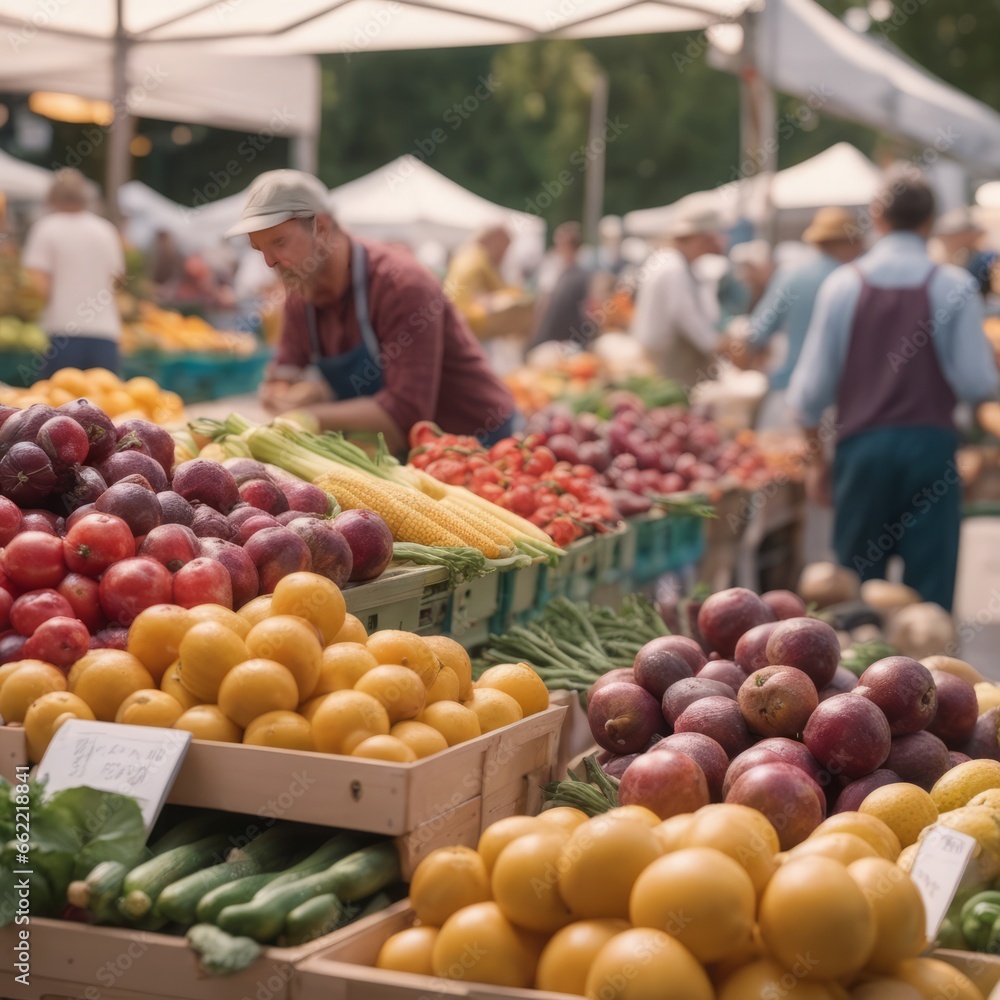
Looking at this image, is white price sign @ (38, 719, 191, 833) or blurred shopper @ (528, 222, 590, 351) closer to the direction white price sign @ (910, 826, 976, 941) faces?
the white price sign

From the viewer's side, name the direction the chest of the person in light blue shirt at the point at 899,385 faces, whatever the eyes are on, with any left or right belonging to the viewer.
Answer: facing away from the viewer

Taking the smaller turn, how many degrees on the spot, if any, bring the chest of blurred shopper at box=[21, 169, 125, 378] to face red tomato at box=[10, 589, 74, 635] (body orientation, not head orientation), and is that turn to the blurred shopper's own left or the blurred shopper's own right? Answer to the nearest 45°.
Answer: approximately 180°

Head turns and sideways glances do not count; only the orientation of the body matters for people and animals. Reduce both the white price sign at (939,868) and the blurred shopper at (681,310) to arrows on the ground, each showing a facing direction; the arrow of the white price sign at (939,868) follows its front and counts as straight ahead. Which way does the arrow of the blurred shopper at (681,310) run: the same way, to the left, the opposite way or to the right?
to the left

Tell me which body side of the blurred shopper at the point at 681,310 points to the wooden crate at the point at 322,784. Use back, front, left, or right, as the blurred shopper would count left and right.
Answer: right

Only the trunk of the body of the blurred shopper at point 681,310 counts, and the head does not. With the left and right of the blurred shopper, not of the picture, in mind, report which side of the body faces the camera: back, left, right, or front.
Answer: right

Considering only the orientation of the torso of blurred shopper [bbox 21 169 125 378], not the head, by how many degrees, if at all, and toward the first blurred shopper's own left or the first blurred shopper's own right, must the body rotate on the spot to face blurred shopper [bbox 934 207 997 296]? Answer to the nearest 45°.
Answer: approximately 90° to the first blurred shopper's own right

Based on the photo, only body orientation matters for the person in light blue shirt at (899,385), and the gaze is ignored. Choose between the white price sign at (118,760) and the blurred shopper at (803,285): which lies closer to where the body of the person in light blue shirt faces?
the blurred shopper

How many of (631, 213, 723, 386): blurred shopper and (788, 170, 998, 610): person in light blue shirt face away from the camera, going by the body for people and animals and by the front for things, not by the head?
1

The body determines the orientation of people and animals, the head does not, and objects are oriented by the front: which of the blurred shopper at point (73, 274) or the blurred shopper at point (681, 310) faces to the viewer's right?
the blurred shopper at point (681, 310)

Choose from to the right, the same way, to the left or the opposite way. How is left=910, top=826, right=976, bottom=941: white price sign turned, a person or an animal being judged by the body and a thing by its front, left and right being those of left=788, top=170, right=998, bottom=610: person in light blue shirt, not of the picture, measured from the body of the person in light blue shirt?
the opposite way

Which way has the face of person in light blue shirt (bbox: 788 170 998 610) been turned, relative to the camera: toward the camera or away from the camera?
away from the camera

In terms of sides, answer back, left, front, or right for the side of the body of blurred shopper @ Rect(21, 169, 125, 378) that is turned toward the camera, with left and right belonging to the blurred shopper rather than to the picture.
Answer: back

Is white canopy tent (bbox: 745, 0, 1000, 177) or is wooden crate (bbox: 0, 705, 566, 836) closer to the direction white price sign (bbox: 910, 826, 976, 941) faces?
the wooden crate
